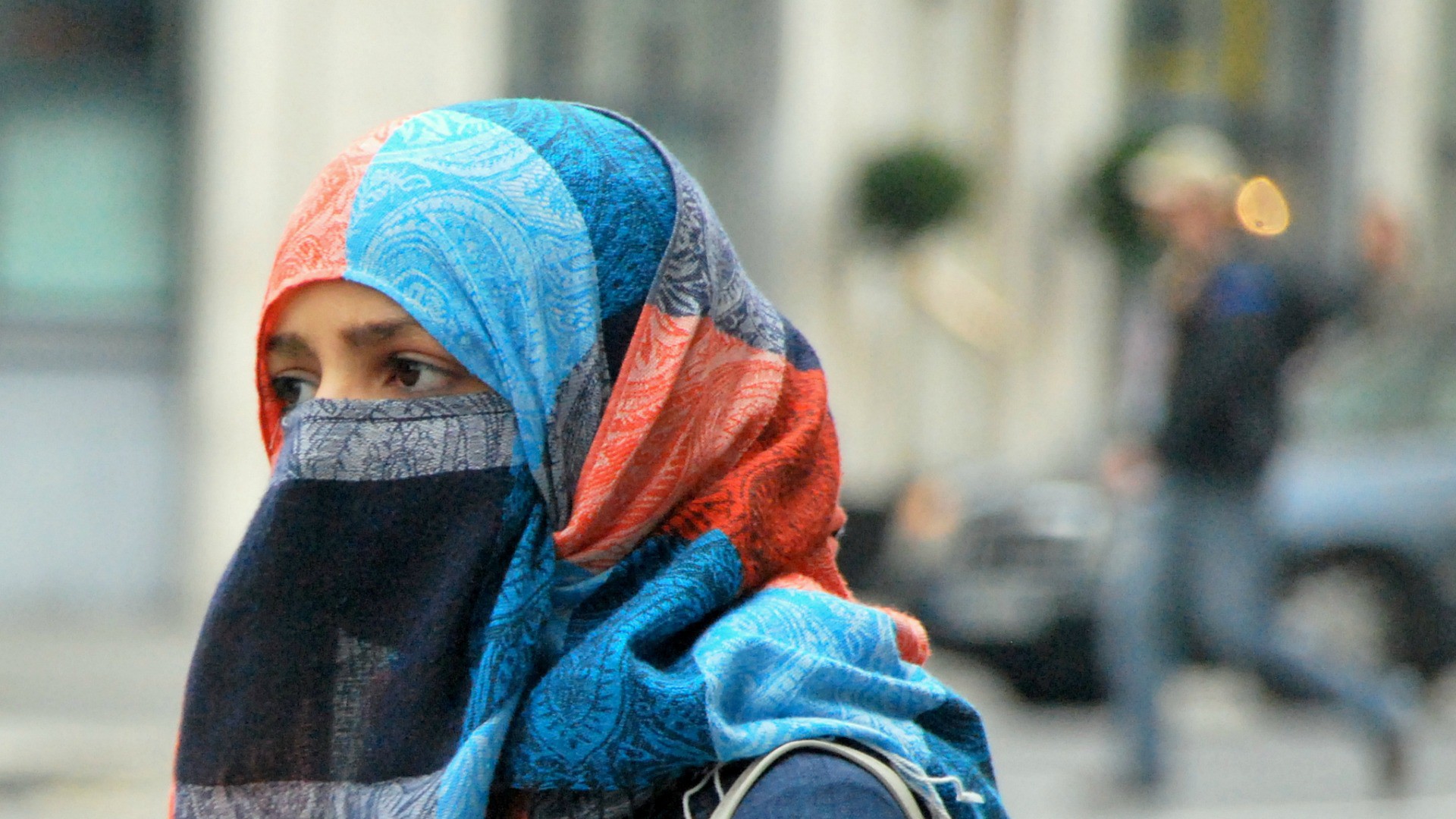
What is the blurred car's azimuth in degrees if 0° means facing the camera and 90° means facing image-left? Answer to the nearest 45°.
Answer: approximately 45°

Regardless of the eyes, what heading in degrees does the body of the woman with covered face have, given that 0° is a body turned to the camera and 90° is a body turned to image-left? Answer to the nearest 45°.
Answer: approximately 45°

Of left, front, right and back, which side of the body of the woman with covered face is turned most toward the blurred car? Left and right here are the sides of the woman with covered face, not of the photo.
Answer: back
